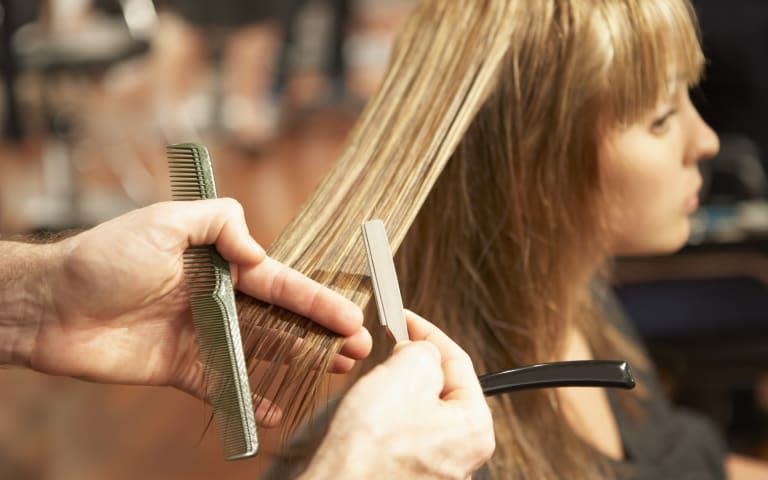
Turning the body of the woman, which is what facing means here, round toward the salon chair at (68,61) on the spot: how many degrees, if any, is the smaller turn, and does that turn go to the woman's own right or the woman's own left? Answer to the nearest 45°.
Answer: approximately 135° to the woman's own left

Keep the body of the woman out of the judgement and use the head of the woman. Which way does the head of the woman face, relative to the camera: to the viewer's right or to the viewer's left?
to the viewer's right

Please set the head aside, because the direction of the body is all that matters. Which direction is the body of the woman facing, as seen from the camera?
to the viewer's right
